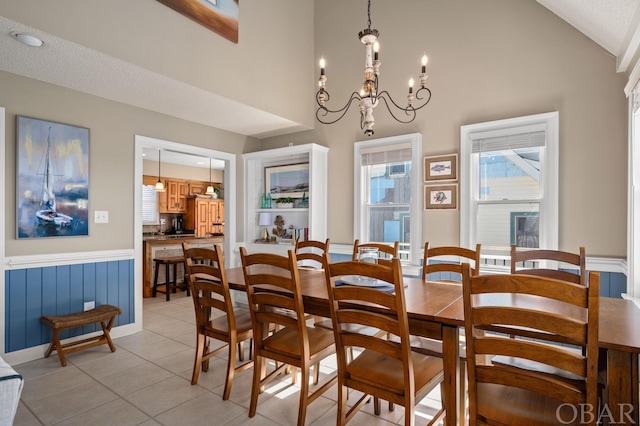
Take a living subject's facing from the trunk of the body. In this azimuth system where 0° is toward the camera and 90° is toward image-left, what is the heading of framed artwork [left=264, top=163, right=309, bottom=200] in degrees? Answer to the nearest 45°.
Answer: approximately 45°

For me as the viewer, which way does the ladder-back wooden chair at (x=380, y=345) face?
facing away from the viewer and to the right of the viewer

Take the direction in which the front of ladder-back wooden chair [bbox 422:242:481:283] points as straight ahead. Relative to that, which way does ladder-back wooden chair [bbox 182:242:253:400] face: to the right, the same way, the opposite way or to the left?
the opposite way

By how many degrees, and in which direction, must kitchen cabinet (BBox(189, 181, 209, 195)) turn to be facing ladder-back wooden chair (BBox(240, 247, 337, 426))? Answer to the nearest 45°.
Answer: approximately 45° to its right

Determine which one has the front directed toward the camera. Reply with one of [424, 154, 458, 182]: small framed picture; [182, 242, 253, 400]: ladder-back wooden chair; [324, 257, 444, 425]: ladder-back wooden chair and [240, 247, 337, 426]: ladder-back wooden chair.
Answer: the small framed picture

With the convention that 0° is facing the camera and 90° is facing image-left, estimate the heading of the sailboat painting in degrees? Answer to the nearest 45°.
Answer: approximately 315°

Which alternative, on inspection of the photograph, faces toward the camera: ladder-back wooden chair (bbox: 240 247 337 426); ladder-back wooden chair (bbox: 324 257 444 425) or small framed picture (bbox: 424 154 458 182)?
the small framed picture

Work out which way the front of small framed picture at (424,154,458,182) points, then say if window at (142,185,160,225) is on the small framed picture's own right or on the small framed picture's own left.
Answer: on the small framed picture's own right

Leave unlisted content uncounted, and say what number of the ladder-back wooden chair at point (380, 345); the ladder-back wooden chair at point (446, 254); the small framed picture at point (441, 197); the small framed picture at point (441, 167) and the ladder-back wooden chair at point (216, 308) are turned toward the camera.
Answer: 3

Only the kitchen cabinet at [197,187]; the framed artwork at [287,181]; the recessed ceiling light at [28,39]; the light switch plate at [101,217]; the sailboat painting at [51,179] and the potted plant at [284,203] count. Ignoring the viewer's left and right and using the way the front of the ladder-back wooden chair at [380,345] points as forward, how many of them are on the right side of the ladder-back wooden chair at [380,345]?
0

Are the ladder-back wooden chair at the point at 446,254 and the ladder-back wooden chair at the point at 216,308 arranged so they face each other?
no

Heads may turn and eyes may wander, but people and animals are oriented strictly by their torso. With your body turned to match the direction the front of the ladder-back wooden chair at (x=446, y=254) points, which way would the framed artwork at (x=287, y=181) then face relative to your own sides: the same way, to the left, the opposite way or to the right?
the same way

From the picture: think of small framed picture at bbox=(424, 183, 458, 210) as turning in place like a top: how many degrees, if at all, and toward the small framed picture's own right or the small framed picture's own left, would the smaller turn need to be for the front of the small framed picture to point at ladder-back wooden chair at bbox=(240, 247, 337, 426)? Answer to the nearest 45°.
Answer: approximately 45° to the small framed picture's own right

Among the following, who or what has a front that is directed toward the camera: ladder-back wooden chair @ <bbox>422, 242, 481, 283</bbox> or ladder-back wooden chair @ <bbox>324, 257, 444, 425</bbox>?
ladder-back wooden chair @ <bbox>422, 242, 481, 283</bbox>

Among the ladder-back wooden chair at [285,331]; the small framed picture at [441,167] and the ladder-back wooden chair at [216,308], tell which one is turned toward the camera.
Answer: the small framed picture

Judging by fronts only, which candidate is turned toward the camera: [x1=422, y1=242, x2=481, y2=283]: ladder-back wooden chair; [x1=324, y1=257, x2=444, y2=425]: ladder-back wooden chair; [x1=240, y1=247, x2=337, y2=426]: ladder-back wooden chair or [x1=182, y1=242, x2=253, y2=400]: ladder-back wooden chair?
[x1=422, y1=242, x2=481, y2=283]: ladder-back wooden chair

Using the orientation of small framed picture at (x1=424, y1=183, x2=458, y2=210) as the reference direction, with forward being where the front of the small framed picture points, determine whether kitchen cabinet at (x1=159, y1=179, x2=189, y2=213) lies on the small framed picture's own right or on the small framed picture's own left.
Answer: on the small framed picture's own right

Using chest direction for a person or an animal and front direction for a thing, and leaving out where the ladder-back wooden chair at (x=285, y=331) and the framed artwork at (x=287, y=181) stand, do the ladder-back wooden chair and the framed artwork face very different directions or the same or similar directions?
very different directions

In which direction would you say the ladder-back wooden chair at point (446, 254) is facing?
toward the camera

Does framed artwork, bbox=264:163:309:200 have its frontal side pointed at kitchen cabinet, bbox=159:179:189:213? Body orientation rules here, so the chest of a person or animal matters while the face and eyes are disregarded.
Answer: no
